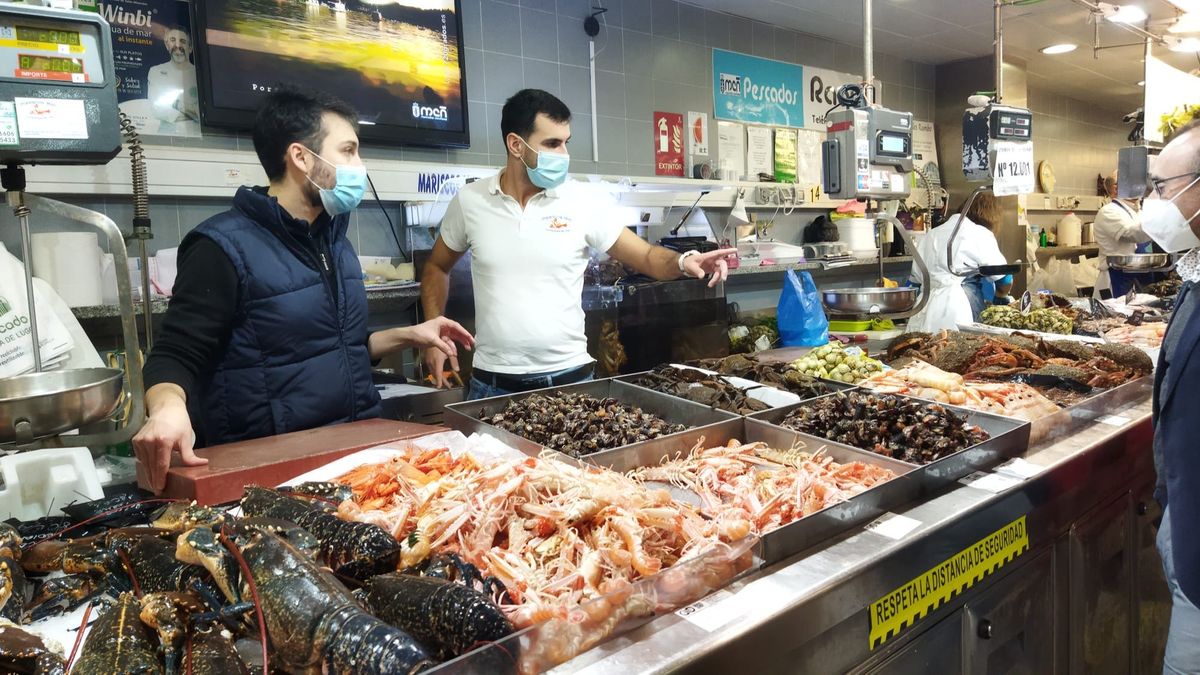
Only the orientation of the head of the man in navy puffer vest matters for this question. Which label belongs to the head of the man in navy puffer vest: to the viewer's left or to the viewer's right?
to the viewer's right

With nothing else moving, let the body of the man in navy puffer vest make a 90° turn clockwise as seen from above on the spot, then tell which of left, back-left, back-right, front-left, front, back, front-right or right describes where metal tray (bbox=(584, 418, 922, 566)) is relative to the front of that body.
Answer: left

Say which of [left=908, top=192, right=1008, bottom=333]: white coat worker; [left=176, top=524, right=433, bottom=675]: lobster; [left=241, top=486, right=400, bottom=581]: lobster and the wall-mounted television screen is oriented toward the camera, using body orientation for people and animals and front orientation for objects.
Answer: the wall-mounted television screen

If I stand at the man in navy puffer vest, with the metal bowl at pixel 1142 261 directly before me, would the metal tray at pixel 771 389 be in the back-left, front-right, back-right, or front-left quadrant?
front-right

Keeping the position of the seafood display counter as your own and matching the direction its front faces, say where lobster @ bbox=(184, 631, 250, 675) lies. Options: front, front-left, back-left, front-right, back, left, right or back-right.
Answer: right

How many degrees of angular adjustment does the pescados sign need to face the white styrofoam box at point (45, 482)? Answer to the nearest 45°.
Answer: approximately 45° to its right

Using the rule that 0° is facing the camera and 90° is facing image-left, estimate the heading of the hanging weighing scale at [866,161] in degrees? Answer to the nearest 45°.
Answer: approximately 315°

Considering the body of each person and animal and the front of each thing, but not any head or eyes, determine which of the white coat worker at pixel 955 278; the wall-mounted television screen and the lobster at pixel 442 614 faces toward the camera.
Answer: the wall-mounted television screen

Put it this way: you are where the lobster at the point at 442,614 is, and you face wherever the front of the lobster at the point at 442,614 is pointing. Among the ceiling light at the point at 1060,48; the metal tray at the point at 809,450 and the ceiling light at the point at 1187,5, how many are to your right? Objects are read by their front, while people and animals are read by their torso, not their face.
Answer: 3

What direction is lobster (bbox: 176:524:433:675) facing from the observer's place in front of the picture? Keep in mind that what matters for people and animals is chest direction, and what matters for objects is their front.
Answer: facing away from the viewer and to the left of the viewer

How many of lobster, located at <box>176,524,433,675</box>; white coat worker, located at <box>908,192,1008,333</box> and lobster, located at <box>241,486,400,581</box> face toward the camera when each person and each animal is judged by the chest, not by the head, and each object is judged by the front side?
0

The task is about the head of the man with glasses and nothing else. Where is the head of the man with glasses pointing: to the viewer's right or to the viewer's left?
to the viewer's left

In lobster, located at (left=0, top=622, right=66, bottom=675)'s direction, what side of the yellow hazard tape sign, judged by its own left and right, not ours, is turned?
right

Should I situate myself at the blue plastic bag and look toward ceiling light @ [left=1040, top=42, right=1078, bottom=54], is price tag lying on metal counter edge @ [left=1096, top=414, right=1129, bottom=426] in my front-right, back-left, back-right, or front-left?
back-right

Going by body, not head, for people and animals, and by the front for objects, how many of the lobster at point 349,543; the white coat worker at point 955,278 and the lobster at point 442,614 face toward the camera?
0
